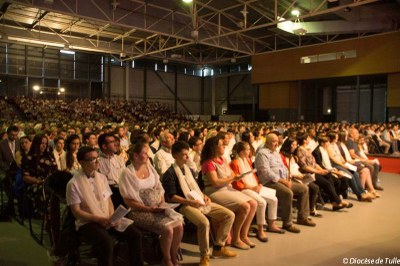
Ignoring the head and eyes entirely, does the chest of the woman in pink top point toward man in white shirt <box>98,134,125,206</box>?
no

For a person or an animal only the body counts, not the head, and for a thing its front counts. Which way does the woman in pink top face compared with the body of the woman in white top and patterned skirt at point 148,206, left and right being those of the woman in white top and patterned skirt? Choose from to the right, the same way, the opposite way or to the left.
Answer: the same way

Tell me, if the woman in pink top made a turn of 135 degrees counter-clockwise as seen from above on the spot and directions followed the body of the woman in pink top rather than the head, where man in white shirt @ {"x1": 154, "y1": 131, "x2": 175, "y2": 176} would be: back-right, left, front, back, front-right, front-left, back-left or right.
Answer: front-left

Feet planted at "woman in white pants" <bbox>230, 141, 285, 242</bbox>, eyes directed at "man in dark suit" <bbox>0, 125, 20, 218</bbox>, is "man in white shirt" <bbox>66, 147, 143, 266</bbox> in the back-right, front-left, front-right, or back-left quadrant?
front-left

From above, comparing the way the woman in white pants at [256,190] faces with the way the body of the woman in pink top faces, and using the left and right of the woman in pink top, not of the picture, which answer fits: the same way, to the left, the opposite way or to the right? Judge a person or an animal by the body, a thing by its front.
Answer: the same way

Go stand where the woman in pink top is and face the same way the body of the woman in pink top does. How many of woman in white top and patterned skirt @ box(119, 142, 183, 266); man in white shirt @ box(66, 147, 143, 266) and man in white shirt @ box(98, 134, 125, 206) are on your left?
0

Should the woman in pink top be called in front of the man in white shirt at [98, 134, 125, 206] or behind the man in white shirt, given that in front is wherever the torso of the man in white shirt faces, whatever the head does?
in front

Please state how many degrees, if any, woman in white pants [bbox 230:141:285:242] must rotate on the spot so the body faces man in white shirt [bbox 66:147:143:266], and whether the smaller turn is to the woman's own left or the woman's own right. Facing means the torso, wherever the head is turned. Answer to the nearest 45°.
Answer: approximately 90° to the woman's own right

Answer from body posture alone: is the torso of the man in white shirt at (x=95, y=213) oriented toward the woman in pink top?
no

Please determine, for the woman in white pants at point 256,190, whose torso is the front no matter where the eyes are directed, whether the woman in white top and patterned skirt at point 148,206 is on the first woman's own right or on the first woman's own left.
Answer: on the first woman's own right

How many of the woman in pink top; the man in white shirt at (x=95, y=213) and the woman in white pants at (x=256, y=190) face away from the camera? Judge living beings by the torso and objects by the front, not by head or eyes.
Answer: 0

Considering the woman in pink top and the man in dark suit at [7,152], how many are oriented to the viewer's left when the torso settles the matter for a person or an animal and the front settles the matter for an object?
0

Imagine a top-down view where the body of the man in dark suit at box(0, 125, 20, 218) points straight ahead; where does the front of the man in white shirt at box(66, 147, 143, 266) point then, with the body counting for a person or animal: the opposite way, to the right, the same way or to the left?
the same way

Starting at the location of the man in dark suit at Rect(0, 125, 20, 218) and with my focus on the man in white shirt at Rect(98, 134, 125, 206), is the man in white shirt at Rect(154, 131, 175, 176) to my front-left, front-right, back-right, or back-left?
front-left
